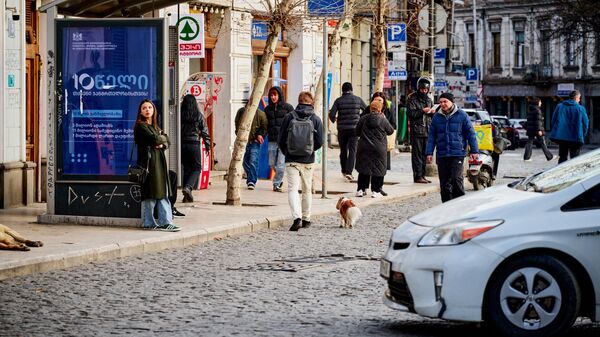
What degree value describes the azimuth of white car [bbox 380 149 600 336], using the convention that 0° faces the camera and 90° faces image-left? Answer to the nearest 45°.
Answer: approximately 90°

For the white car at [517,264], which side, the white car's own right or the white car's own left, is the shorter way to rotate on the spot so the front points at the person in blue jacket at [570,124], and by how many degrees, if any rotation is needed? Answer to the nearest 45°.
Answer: approximately 90° to the white car's own right

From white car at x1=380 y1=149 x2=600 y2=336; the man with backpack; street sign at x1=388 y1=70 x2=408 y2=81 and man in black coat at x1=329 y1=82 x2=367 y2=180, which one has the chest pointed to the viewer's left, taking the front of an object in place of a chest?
the white car

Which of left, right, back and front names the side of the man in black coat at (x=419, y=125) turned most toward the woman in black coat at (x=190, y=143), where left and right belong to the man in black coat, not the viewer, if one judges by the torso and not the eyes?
right

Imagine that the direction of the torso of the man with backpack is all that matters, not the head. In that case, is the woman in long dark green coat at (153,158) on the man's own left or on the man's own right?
on the man's own left

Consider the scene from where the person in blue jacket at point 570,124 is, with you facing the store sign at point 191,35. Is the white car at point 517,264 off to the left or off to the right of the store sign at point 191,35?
left

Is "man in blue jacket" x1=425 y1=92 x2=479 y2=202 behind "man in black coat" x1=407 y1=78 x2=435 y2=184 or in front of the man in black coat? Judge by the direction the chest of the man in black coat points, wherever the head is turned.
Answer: in front

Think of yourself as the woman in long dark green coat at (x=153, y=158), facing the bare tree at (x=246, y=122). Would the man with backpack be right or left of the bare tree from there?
right

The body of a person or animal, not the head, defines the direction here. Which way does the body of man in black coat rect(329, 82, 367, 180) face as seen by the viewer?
away from the camera

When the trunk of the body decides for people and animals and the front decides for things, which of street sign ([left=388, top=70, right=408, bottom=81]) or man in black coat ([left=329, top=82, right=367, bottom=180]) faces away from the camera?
the man in black coat

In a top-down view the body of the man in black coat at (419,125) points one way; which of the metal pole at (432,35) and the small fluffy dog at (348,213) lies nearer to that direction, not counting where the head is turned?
the small fluffy dog

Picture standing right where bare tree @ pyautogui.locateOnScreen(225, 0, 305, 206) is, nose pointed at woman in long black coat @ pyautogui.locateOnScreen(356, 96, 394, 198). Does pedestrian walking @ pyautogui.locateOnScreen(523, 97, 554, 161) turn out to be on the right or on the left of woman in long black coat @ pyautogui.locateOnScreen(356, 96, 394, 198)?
left

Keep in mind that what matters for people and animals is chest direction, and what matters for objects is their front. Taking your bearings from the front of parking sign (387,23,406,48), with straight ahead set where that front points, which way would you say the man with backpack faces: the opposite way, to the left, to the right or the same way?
the opposite way

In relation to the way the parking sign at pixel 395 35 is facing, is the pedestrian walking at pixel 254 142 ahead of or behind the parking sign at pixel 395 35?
ahead

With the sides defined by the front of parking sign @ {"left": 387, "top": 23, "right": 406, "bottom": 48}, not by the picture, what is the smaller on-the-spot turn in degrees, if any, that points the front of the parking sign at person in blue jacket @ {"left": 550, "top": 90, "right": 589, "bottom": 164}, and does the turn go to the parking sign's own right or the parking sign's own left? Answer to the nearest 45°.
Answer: approximately 45° to the parking sign's own left

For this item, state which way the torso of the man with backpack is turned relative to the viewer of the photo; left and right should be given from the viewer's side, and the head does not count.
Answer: facing away from the viewer
